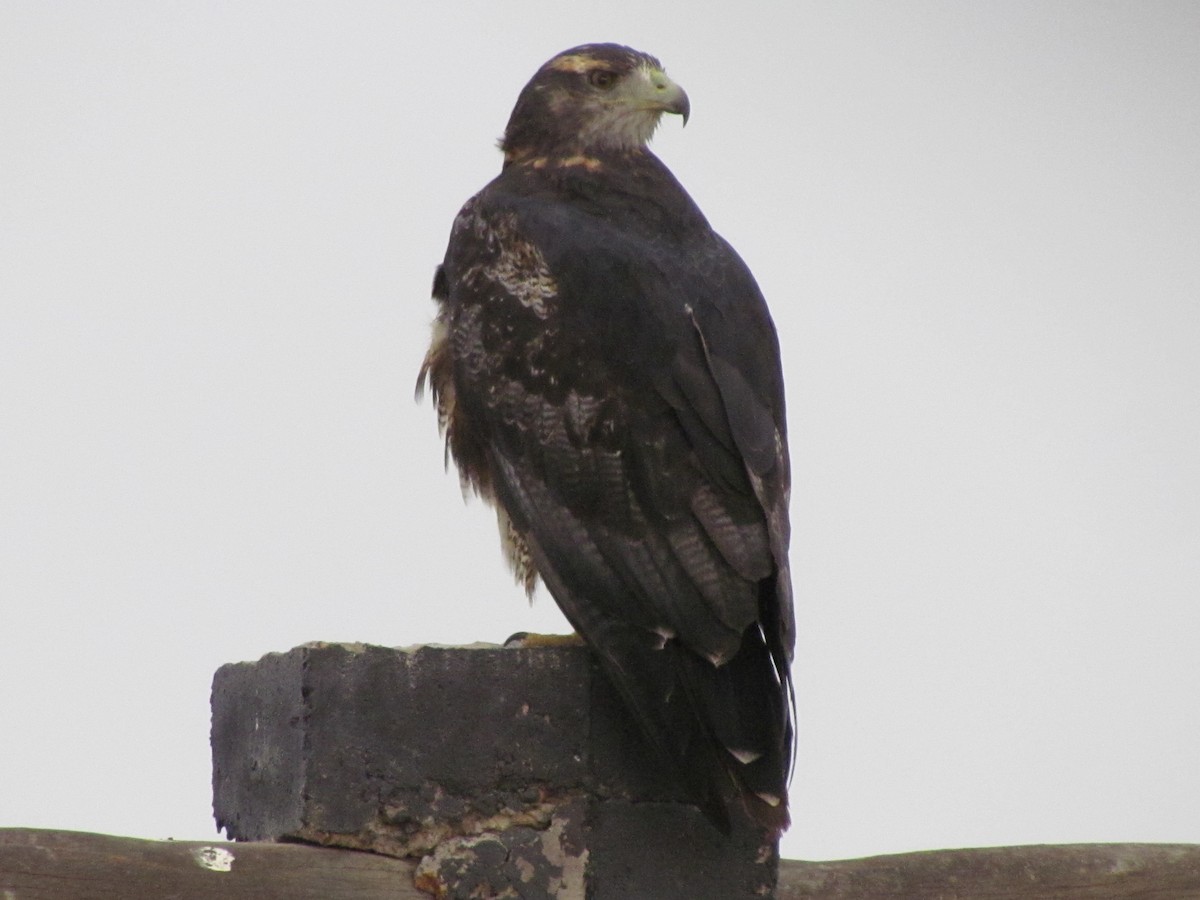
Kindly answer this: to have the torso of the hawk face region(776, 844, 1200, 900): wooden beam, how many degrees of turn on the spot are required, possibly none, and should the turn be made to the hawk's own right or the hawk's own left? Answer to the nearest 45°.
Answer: approximately 90° to the hawk's own right

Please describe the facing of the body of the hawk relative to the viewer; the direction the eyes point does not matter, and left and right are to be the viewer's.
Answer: facing away from the viewer and to the left of the viewer
